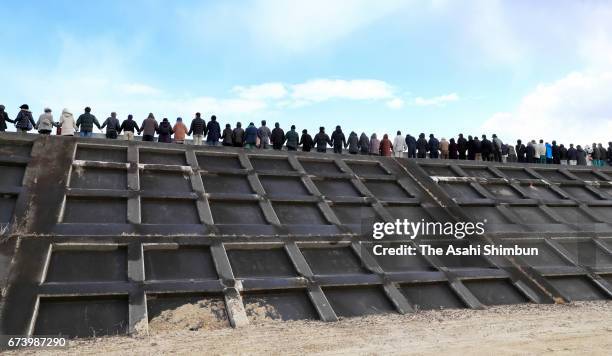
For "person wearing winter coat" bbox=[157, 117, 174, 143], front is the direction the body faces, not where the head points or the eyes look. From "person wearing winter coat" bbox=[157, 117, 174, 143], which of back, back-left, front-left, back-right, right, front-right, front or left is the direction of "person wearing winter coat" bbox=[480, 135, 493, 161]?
right

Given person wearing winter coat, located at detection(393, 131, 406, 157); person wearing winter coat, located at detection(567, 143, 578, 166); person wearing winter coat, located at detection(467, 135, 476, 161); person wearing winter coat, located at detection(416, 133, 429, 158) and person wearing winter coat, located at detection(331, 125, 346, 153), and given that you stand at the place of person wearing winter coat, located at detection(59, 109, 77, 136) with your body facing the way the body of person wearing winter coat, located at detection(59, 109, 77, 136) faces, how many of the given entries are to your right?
5

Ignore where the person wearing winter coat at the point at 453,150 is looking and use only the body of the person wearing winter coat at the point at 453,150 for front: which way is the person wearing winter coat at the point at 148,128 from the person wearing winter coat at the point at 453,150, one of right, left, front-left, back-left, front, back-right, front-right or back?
back-left

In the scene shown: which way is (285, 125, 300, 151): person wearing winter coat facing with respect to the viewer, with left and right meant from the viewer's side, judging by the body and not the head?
facing away from the viewer

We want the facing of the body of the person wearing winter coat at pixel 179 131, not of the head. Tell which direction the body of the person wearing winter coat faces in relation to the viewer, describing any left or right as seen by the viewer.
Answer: facing away from the viewer

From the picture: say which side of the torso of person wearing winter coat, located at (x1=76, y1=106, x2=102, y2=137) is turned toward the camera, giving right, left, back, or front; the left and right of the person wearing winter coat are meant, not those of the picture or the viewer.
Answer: back

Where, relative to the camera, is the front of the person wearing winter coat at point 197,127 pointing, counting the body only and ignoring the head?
away from the camera

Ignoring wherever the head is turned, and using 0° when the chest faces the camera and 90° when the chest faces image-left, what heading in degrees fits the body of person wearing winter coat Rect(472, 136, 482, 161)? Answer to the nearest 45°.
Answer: approximately 180°

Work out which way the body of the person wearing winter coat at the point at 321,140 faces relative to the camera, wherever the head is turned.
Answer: away from the camera

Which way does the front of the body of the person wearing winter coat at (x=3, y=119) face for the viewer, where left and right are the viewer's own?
facing away from the viewer

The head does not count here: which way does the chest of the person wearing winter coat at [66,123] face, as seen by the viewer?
away from the camera

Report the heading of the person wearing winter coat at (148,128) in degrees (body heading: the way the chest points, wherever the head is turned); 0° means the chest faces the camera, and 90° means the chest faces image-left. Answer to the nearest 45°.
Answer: approximately 180°

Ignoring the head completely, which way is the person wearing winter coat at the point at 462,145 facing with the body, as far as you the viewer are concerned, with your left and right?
facing away from the viewer

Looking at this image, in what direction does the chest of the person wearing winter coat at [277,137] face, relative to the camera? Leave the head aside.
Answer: away from the camera

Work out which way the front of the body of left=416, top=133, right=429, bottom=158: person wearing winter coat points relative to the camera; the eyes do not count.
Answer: away from the camera

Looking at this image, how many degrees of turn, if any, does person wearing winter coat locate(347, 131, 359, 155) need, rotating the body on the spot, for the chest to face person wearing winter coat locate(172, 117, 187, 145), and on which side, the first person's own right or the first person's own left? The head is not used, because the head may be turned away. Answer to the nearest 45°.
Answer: approximately 135° to the first person's own left
